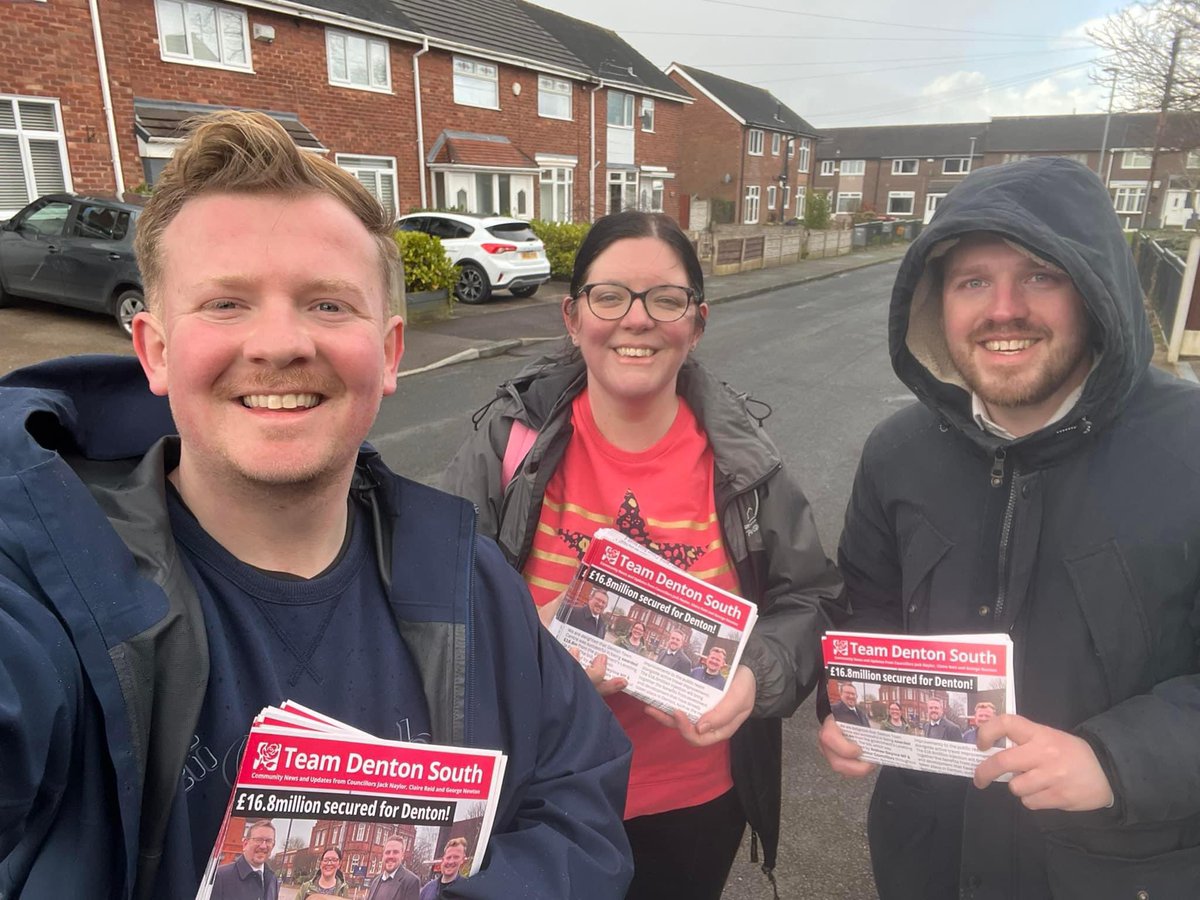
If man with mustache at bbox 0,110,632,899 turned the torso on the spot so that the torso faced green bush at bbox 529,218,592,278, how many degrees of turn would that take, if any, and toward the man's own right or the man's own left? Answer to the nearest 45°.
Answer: approximately 180°

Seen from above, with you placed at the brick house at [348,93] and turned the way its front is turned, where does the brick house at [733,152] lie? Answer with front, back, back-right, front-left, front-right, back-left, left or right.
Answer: left

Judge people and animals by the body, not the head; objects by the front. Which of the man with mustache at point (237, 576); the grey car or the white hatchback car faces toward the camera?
the man with mustache

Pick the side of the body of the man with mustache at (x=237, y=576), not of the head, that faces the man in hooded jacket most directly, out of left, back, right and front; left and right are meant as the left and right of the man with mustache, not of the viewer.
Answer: left

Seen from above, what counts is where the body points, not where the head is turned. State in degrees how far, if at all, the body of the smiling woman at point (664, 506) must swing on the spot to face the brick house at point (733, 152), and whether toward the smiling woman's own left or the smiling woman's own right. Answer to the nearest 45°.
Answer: approximately 180°

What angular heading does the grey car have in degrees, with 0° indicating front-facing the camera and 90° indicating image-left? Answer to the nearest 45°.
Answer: approximately 135°

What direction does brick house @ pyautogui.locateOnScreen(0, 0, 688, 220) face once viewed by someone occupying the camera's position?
facing the viewer and to the right of the viewer

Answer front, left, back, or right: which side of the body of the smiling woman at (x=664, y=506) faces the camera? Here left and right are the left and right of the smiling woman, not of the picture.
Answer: front

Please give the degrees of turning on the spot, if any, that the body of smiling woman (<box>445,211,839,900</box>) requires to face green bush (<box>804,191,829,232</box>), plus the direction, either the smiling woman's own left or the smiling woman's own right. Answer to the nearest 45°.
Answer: approximately 180°

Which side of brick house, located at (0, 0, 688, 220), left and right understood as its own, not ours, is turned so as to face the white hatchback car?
front

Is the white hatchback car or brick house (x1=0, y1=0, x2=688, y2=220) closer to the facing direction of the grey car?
the brick house

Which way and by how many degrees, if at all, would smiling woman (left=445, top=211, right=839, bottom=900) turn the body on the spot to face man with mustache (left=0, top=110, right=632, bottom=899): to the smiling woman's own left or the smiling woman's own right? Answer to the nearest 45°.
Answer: approximately 45° to the smiling woman's own right
